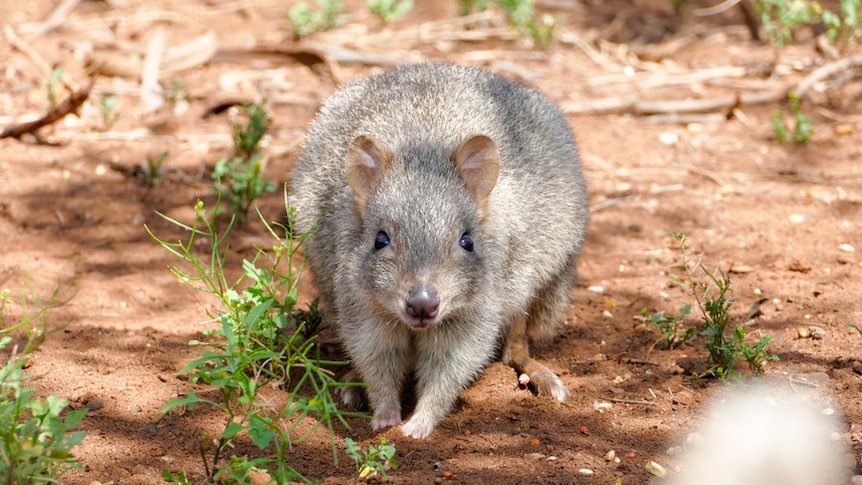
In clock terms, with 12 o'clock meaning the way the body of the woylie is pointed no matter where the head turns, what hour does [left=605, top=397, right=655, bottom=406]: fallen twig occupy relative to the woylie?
The fallen twig is roughly at 10 o'clock from the woylie.

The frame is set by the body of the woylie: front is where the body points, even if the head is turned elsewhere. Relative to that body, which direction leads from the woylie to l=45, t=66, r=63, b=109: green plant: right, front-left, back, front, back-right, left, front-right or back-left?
back-right

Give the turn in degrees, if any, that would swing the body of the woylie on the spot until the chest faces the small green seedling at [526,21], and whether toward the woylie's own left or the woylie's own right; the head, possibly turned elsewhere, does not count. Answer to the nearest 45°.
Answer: approximately 180°

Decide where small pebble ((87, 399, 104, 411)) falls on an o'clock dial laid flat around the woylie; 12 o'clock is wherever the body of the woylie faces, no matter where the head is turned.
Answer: The small pebble is roughly at 2 o'clock from the woylie.

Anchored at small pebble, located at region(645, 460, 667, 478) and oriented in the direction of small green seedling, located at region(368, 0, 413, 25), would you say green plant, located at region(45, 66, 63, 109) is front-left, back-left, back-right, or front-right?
front-left

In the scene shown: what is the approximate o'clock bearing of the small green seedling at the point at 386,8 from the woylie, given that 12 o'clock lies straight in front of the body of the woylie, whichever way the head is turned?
The small green seedling is roughly at 6 o'clock from the woylie.

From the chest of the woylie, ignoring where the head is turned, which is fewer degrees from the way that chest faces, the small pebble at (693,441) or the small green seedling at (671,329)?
the small pebble

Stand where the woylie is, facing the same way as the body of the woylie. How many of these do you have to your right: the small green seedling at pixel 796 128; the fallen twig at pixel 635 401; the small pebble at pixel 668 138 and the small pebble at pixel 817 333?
0

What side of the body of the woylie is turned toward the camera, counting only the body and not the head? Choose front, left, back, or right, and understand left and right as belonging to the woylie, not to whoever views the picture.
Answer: front

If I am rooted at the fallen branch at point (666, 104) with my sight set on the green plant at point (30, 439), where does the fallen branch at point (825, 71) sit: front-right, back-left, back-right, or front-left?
back-left

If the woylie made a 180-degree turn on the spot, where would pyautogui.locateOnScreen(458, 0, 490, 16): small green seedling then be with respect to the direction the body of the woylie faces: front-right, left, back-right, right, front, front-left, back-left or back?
front

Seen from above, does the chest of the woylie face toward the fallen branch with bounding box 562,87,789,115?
no

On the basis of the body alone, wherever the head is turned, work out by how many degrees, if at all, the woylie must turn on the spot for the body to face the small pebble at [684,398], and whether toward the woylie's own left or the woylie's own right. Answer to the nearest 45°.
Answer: approximately 45° to the woylie's own left

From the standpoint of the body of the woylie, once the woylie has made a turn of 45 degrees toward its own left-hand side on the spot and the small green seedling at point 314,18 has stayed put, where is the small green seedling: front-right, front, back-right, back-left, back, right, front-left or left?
back-left

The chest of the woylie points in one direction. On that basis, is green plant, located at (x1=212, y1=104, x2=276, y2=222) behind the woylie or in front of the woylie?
behind

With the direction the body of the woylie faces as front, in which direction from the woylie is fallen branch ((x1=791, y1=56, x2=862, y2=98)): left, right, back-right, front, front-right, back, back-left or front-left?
back-left

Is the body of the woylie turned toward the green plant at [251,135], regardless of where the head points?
no

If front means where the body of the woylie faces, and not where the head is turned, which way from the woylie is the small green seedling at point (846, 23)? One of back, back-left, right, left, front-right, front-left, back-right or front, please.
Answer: back-left

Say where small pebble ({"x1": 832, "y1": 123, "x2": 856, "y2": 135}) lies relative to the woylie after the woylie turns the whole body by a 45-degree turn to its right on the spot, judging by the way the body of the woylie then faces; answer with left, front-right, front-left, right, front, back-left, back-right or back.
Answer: back

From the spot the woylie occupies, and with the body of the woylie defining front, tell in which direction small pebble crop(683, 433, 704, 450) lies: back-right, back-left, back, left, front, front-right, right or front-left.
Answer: front-left

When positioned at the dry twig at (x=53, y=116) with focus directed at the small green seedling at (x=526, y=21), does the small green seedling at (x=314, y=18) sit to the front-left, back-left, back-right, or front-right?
front-left

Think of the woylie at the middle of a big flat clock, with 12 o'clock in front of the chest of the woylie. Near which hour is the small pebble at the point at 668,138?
The small pebble is roughly at 7 o'clock from the woylie.
